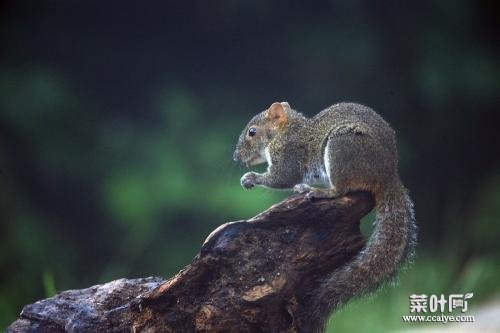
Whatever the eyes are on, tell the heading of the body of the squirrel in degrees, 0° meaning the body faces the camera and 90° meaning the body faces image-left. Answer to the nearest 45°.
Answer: approximately 90°
